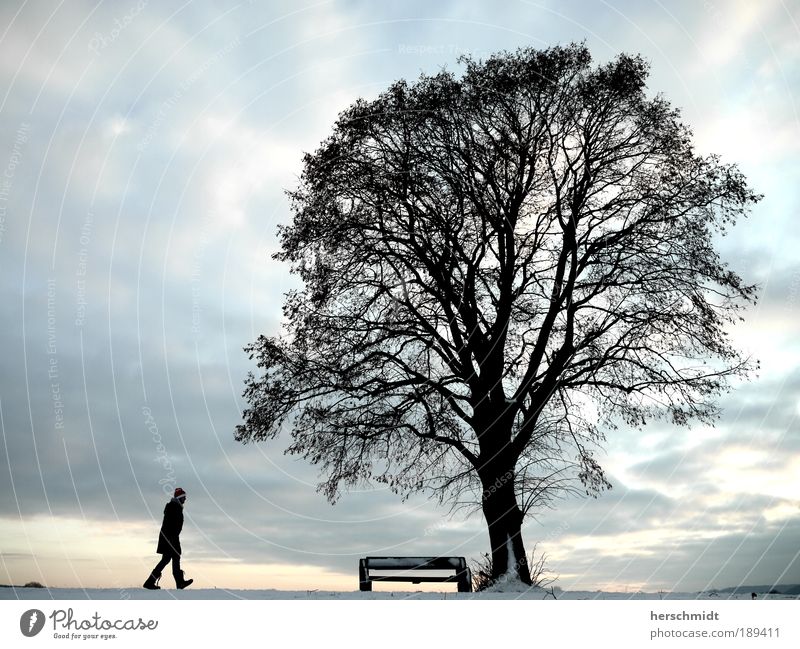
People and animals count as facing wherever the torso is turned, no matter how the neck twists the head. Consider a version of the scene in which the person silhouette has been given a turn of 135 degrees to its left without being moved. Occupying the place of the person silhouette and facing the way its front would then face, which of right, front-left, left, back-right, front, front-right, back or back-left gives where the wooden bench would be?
back-right

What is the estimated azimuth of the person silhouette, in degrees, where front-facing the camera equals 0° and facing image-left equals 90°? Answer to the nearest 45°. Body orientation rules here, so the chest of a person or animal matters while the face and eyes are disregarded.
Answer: approximately 270°
